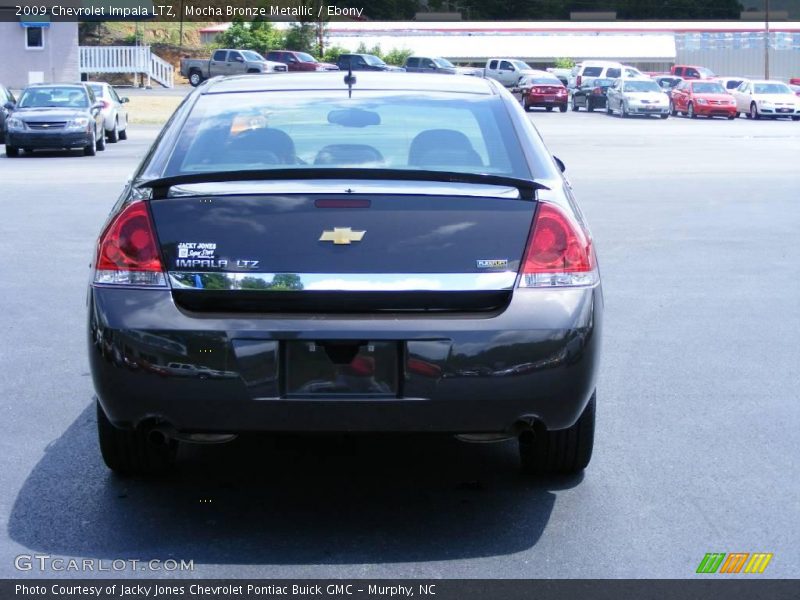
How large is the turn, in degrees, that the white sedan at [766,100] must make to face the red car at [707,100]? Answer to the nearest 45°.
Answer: approximately 135° to its right

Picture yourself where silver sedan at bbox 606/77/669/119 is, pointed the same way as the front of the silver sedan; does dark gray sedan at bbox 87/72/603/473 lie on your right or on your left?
on your right

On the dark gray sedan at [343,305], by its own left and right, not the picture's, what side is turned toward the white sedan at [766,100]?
front

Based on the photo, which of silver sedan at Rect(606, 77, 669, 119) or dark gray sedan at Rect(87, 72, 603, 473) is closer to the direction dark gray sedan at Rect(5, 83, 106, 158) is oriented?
the dark gray sedan

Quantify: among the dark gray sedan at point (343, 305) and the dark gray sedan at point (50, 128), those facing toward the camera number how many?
1

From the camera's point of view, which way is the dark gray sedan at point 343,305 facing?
away from the camera

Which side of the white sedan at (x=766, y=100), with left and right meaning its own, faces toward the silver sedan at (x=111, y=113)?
right

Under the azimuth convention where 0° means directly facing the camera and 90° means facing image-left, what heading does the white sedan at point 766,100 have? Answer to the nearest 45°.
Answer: approximately 315°

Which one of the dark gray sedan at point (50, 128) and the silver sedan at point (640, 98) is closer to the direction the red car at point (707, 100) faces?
the dark gray sedan

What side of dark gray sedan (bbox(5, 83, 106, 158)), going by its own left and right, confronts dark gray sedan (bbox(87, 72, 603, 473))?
front

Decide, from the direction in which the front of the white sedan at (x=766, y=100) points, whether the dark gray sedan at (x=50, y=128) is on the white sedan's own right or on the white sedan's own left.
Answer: on the white sedan's own right
